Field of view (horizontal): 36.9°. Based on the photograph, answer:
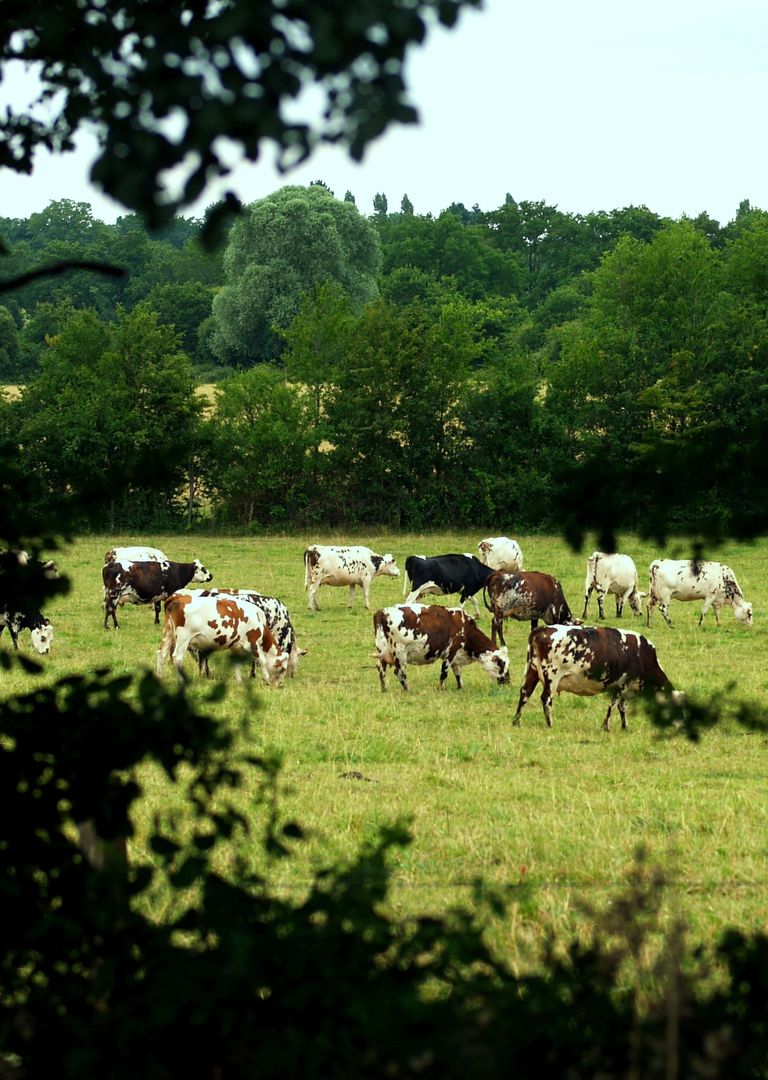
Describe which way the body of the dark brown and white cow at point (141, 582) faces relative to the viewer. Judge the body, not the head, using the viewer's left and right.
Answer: facing to the right of the viewer

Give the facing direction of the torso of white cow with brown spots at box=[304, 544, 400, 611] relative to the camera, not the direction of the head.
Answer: to the viewer's right

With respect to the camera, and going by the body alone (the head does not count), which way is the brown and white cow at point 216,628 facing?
to the viewer's right

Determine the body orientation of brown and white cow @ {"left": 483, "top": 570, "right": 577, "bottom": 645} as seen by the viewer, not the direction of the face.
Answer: to the viewer's right

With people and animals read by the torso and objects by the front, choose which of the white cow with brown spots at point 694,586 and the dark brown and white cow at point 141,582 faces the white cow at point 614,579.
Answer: the dark brown and white cow

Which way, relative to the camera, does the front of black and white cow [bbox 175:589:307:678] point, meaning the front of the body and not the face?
to the viewer's right

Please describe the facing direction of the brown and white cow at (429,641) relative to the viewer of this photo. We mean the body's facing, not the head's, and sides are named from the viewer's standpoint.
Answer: facing to the right of the viewer

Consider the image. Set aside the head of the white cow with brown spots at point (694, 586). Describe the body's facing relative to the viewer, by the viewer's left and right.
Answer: facing to the right of the viewer

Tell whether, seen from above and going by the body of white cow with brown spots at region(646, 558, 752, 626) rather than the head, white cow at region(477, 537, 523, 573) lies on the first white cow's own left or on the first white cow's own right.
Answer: on the first white cow's own left

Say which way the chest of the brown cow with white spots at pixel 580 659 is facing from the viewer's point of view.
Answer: to the viewer's right

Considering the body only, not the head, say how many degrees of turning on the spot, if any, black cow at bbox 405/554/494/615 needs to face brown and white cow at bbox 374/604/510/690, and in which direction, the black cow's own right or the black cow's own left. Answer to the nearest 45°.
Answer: approximately 90° to the black cow's own right
